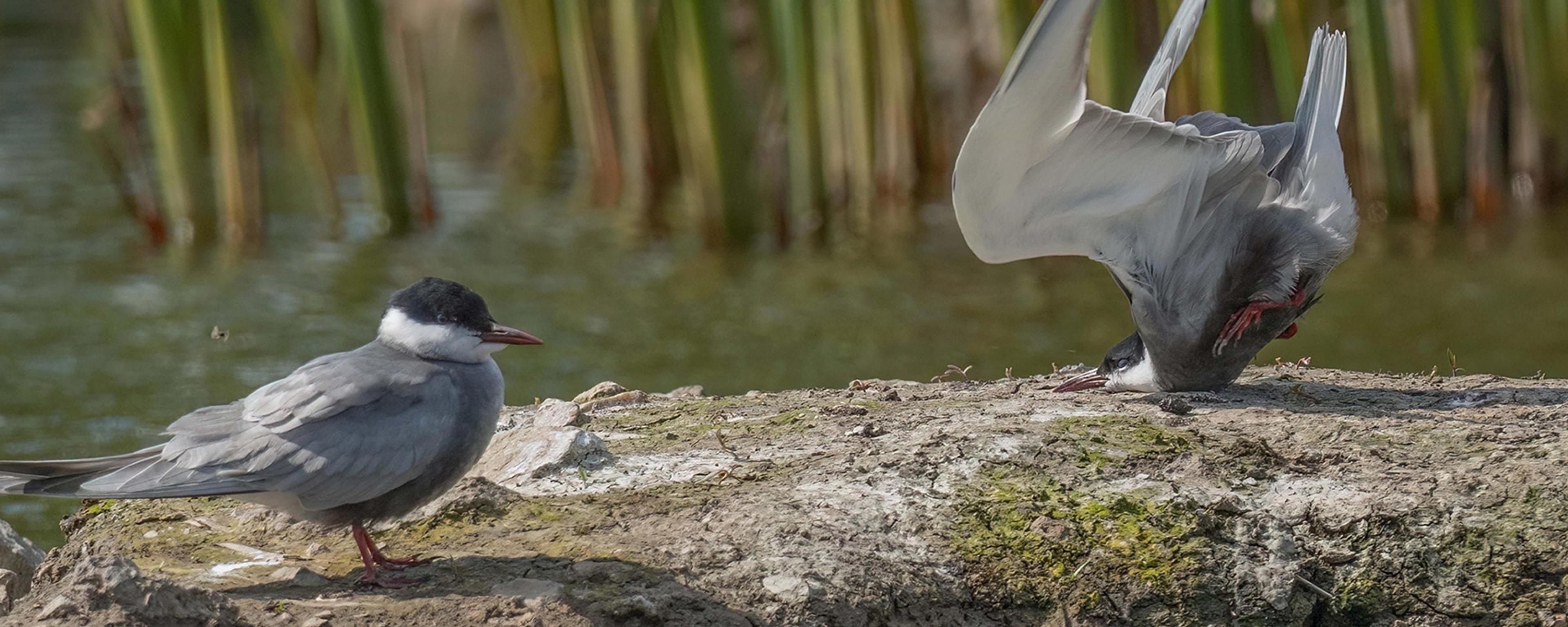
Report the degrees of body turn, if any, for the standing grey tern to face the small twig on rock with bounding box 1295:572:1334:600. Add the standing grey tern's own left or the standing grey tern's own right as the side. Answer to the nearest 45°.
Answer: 0° — it already faces it

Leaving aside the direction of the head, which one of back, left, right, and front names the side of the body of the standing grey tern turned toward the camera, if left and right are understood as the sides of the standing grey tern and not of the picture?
right

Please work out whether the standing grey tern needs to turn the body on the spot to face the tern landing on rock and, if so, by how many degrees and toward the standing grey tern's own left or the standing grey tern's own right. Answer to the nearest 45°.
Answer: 0° — it already faces it
